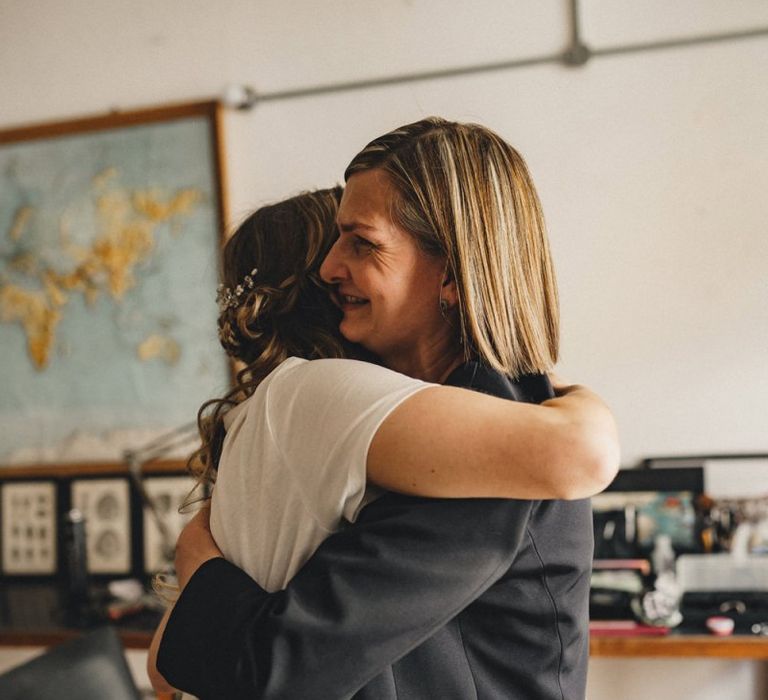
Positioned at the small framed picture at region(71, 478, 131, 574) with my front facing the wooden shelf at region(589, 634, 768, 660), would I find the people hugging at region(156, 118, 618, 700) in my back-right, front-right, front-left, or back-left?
front-right

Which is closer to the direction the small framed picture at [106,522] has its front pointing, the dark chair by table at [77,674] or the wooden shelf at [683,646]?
the dark chair by table

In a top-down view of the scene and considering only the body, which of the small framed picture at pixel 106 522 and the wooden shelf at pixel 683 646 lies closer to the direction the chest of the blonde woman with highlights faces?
the small framed picture

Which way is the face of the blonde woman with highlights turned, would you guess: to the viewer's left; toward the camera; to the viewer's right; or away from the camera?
to the viewer's left

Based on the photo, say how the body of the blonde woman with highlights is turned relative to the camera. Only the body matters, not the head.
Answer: to the viewer's left

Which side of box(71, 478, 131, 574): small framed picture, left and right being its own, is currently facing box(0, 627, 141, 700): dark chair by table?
front

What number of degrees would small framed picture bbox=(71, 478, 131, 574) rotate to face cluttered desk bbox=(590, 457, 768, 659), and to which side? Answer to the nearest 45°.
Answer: approximately 45° to its left

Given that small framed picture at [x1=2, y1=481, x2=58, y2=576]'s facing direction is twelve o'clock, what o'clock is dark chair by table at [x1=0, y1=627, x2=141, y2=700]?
The dark chair by table is roughly at 12 o'clock from the small framed picture.

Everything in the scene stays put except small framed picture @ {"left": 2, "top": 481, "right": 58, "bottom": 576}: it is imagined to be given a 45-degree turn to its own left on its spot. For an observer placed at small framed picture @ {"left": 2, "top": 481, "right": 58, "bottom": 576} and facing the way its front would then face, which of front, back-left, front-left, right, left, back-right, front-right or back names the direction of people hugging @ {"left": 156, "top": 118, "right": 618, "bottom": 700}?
front-right

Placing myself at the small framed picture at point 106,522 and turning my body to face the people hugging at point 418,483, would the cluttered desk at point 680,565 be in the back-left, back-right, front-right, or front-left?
front-left

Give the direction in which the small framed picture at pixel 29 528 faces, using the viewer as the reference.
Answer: facing the viewer

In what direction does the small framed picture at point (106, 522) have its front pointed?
toward the camera

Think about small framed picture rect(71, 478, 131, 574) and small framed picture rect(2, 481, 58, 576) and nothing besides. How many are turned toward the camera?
2

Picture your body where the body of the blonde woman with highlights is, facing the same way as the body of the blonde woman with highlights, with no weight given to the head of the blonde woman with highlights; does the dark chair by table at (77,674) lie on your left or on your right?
on your right

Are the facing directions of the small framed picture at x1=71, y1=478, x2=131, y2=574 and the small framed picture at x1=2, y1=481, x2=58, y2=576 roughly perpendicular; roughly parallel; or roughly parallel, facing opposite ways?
roughly parallel

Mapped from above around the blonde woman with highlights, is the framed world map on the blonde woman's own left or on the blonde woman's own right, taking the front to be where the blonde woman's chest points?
on the blonde woman's own right

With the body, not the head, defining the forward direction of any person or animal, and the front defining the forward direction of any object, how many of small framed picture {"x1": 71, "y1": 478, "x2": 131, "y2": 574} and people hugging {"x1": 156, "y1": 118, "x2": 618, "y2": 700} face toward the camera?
1
